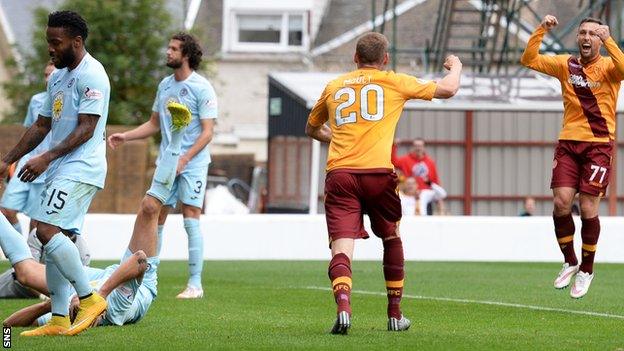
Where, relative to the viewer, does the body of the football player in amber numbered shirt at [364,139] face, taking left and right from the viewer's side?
facing away from the viewer

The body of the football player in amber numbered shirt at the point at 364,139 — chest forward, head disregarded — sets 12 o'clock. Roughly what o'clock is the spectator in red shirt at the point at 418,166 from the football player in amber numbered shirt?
The spectator in red shirt is roughly at 12 o'clock from the football player in amber numbered shirt.

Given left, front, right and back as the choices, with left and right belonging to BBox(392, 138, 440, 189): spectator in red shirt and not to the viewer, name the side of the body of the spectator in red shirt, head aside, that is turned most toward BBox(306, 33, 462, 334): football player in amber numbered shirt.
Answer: front

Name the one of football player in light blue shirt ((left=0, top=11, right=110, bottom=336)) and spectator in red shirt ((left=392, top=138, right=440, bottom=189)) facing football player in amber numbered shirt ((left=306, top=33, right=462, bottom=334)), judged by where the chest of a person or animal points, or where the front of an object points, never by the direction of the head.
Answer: the spectator in red shirt

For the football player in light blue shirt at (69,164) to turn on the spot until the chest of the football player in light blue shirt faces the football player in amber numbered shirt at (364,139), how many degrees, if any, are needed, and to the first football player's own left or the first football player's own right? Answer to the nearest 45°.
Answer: approximately 135° to the first football player's own left

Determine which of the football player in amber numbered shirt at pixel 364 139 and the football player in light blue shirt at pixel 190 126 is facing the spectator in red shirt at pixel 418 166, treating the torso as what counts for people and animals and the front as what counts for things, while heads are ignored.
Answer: the football player in amber numbered shirt

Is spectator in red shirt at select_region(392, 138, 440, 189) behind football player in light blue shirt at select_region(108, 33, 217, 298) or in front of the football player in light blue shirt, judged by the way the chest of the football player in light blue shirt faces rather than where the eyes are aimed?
behind

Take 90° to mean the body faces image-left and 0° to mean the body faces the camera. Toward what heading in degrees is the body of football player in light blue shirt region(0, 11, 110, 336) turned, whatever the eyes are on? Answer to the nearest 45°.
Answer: approximately 45°

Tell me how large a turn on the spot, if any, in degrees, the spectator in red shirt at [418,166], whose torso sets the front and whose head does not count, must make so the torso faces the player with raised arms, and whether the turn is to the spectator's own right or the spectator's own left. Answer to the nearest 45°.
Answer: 0° — they already face them

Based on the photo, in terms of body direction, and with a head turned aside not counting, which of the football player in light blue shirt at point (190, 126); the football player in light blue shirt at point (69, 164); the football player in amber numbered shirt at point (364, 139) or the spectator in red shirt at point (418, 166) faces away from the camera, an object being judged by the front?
the football player in amber numbered shirt

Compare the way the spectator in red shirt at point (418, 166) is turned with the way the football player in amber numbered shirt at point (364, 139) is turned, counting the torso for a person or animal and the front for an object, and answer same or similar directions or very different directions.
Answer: very different directions

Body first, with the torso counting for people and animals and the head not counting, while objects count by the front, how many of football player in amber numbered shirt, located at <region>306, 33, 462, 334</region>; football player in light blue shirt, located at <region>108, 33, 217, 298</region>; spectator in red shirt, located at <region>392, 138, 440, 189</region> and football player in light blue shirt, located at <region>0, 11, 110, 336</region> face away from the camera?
1

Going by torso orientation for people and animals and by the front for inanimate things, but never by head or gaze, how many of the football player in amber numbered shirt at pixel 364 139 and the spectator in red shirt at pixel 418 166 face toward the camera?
1

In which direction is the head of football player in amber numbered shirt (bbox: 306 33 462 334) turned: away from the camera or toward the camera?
away from the camera
